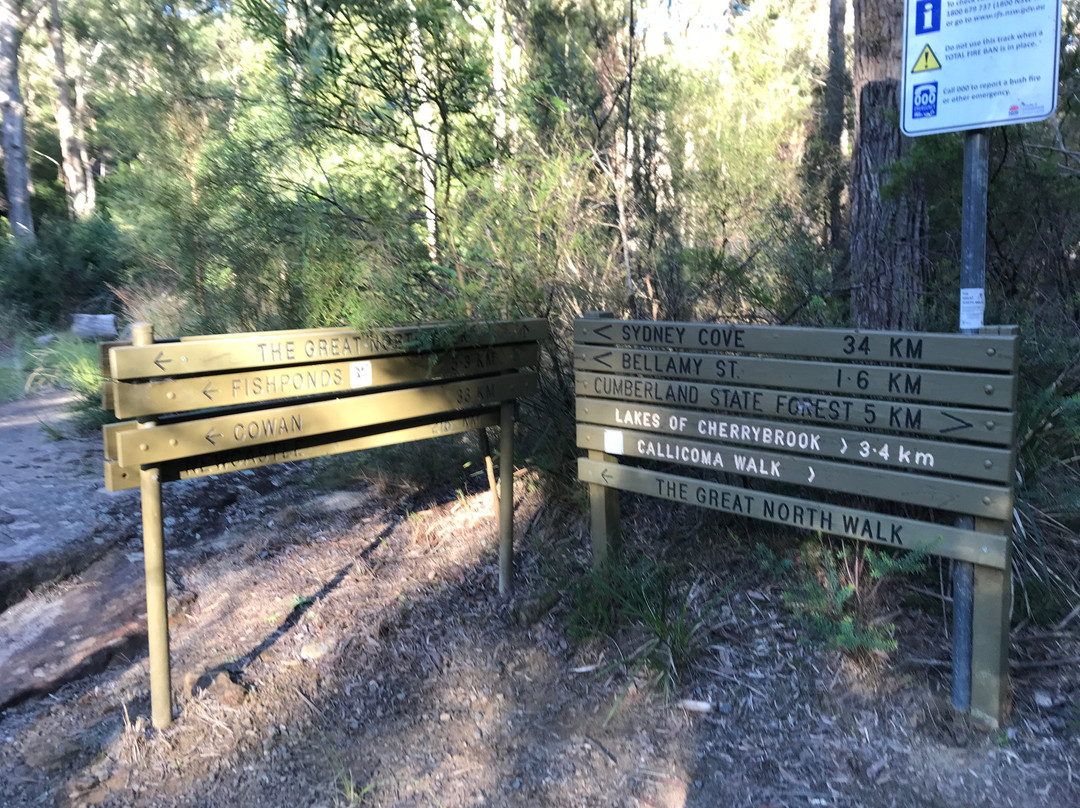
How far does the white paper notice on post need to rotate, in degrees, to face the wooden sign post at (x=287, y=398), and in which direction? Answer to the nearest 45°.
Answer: approximately 90° to its right

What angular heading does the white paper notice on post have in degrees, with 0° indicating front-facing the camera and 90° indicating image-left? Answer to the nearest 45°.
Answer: approximately 0°

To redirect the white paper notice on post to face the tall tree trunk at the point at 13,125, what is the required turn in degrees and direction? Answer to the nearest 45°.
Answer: approximately 135° to its right

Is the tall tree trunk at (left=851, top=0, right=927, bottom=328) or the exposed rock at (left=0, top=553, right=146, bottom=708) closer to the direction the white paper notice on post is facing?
the exposed rock

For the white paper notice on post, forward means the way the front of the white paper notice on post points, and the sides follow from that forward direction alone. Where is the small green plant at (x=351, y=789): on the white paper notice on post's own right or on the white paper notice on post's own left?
on the white paper notice on post's own right

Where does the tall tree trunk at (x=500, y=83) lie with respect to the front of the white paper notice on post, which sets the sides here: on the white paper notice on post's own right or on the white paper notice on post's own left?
on the white paper notice on post's own right
